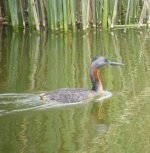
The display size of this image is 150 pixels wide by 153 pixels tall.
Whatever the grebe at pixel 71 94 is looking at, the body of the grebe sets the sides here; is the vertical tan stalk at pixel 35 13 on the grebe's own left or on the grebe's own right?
on the grebe's own left

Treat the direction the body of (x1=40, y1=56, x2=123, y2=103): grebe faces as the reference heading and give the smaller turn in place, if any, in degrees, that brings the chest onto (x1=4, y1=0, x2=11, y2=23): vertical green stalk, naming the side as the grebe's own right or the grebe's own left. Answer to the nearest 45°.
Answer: approximately 90° to the grebe's own left

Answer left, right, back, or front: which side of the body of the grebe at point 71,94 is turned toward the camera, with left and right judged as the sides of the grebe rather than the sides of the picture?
right

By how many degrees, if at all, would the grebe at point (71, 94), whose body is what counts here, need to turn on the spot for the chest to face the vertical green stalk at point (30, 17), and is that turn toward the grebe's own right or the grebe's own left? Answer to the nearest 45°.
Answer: approximately 90° to the grebe's own left

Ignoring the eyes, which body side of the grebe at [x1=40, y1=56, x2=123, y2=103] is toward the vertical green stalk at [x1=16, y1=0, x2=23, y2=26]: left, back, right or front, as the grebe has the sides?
left

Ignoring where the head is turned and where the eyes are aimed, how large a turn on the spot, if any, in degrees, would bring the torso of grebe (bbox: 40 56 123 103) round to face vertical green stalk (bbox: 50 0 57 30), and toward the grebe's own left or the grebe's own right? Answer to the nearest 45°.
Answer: approximately 90° to the grebe's own left

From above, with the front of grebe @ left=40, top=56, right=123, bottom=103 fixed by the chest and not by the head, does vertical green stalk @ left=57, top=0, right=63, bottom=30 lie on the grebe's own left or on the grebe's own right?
on the grebe's own left

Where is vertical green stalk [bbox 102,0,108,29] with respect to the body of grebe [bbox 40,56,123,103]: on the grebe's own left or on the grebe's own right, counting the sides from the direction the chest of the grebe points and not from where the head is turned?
on the grebe's own left

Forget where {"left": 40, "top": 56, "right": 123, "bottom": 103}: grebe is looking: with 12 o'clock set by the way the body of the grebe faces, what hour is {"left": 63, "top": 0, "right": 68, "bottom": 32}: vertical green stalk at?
The vertical green stalk is roughly at 9 o'clock from the grebe.
